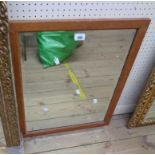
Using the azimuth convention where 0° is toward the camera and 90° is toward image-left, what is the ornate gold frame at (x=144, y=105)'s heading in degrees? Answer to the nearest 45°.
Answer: approximately 0°

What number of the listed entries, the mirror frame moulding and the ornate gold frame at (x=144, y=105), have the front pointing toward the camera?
2

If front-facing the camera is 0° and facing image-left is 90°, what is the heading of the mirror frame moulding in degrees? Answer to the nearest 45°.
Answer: approximately 0°
